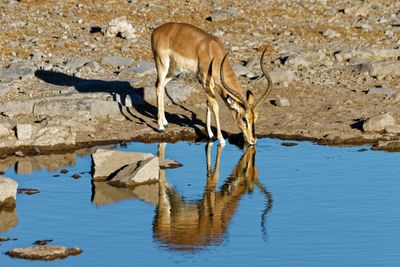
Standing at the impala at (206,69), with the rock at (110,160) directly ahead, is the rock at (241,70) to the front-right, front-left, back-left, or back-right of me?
back-right

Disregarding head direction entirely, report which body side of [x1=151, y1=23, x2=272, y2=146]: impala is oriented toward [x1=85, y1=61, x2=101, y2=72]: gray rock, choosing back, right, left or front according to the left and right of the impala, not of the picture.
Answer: back

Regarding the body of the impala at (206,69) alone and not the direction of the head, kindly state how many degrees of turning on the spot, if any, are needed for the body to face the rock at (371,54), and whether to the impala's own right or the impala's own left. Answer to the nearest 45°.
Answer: approximately 90° to the impala's own left

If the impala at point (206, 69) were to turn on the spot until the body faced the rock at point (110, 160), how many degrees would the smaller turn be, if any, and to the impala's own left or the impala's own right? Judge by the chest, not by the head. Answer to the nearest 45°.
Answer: approximately 90° to the impala's own right

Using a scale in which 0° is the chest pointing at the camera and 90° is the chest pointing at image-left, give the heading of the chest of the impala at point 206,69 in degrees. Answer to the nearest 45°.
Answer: approximately 315°

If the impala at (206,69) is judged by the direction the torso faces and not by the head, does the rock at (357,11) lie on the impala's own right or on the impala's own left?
on the impala's own left

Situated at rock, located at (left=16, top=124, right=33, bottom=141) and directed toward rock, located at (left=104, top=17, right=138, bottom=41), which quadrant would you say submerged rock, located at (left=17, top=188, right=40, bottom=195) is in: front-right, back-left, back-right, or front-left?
back-right
